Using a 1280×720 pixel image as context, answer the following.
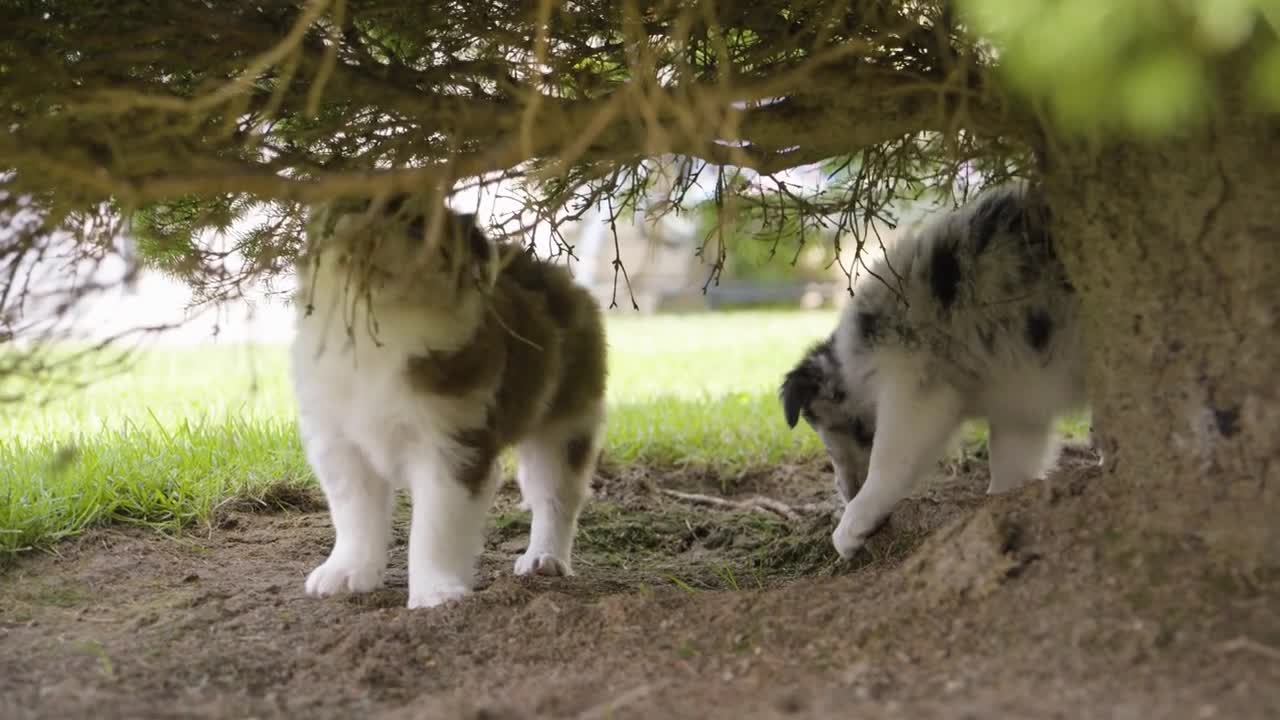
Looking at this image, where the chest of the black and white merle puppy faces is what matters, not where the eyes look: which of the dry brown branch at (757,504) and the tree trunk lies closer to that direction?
the dry brown branch

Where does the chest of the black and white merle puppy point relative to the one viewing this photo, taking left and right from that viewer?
facing to the left of the viewer

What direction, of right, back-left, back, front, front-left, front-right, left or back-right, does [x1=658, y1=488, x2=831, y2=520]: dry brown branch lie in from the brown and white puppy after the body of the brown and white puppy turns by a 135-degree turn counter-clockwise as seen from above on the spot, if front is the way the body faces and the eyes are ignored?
front-left

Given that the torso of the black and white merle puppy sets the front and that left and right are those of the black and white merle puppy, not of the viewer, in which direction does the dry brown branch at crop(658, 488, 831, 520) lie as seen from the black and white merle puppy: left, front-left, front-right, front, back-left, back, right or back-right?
front-right

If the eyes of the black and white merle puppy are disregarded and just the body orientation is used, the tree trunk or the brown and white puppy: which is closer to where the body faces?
the brown and white puppy

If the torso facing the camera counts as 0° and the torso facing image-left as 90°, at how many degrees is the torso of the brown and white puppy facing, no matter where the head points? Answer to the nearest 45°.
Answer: approximately 45°

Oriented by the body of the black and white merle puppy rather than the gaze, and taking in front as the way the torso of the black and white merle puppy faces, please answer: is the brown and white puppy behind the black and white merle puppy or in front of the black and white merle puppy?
in front
